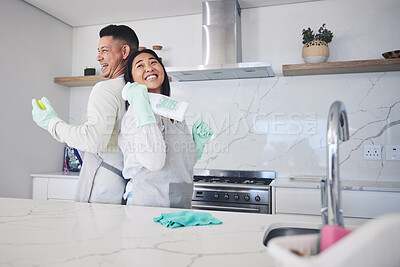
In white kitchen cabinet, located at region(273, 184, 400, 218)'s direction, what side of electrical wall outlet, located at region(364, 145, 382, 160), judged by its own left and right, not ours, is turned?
front

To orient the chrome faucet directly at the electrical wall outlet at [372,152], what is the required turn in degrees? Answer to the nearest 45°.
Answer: approximately 135° to its left

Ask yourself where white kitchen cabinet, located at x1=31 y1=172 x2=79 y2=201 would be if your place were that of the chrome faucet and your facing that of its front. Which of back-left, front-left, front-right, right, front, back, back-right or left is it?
back

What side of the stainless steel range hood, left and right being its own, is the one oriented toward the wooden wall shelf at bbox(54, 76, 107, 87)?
right

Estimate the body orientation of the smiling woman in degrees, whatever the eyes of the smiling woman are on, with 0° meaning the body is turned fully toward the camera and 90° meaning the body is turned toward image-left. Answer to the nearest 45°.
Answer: approximately 315°

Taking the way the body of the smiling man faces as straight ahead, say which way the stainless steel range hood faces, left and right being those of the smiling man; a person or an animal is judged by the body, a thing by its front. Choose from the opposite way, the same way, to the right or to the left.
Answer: to the left

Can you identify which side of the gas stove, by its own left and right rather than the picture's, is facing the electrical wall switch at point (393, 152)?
left

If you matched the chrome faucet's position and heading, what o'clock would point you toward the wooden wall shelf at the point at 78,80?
The wooden wall shelf is roughly at 6 o'clock from the chrome faucet.

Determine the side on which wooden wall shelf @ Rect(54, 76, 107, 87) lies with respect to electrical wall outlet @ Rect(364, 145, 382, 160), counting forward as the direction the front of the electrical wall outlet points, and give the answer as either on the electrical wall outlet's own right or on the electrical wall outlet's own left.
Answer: on the electrical wall outlet's own right

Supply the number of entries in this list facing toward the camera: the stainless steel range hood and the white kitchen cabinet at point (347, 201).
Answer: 2

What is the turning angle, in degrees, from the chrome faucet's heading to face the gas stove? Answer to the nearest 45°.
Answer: approximately 135° to its left

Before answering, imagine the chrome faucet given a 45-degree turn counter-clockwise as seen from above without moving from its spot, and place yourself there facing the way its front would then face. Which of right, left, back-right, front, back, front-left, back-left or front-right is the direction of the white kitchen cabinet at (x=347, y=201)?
left

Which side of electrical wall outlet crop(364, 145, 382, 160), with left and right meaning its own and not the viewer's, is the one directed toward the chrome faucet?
front

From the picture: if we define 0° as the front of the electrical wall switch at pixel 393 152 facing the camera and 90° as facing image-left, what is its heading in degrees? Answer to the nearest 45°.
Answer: approximately 0°

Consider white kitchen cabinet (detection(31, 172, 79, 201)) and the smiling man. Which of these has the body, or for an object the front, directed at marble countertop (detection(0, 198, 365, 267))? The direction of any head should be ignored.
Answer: the white kitchen cabinet

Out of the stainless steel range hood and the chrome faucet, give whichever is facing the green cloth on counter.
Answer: the stainless steel range hood

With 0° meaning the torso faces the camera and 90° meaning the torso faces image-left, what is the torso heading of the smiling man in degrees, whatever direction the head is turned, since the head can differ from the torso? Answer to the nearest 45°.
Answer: approximately 90°
